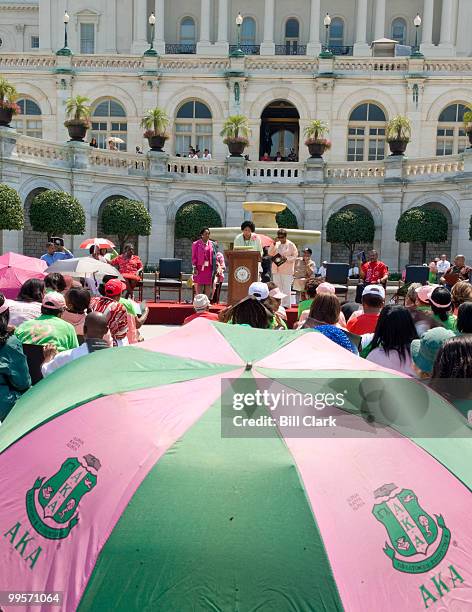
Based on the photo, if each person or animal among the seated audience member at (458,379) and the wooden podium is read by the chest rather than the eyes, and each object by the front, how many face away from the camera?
1

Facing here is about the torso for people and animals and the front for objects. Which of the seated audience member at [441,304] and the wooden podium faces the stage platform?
the seated audience member

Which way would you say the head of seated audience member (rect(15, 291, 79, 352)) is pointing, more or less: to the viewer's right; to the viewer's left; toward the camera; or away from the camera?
away from the camera

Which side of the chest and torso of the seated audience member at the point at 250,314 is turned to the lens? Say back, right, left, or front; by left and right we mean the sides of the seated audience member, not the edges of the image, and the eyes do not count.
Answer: back

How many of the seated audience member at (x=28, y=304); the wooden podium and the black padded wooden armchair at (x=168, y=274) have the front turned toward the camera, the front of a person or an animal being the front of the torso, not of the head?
2

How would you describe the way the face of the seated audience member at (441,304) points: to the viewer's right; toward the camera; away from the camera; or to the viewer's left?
away from the camera

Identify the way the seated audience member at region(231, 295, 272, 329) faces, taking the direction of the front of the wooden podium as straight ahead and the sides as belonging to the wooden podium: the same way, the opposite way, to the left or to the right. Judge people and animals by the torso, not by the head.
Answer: the opposite way

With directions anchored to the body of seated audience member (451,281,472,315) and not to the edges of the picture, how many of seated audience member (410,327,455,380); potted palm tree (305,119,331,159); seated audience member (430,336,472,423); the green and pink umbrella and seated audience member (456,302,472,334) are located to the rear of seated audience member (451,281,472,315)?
4

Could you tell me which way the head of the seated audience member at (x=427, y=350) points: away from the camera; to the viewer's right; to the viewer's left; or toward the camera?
away from the camera

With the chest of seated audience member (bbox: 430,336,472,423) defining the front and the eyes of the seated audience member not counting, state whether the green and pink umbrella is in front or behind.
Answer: behind

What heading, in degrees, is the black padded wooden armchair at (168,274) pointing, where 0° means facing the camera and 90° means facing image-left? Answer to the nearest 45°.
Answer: approximately 0°

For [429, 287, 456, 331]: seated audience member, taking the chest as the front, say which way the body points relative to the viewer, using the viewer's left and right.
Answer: facing away from the viewer and to the left of the viewer

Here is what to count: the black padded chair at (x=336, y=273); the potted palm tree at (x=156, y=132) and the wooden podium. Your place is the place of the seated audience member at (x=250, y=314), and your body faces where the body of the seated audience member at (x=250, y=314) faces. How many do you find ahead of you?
3

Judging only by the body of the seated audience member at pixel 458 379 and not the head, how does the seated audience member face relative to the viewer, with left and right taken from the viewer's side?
facing away from the viewer

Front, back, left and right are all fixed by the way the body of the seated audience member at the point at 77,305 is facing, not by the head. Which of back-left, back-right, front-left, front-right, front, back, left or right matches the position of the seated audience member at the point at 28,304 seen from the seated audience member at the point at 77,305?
left

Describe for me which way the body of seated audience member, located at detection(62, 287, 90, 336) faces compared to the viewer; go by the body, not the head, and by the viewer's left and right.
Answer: facing away from the viewer and to the right of the viewer
